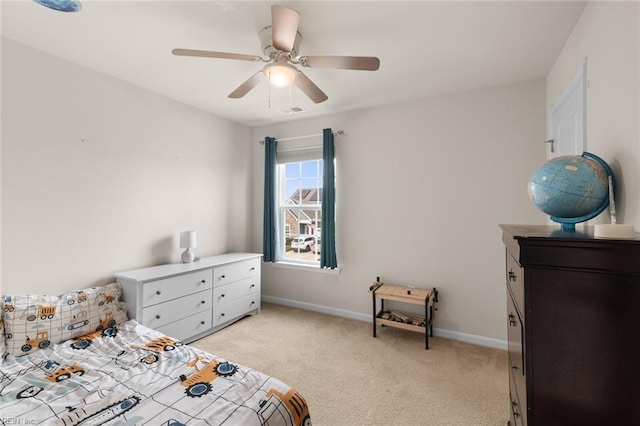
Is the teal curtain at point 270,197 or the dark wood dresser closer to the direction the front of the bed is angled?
the dark wood dresser

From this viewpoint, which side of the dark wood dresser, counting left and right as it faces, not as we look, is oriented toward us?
left

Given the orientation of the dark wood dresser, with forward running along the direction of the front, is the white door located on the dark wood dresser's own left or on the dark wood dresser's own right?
on the dark wood dresser's own right

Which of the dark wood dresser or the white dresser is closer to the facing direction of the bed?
the dark wood dresser

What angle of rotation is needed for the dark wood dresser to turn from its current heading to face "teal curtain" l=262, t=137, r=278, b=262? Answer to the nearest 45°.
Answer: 0° — it already faces it

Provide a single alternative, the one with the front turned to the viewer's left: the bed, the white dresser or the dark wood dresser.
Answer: the dark wood dresser

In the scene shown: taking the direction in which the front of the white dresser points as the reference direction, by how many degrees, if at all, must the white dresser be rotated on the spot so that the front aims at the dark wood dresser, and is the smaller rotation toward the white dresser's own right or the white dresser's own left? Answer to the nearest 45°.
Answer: approximately 45° to the white dresser's own right

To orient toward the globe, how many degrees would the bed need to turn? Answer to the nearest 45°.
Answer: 0° — it already faces it

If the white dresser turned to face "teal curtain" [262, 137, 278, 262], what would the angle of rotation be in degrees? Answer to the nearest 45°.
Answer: approximately 90° to its left

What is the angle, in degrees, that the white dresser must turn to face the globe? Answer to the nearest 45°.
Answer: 0° — it already faces it

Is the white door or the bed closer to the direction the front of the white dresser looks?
the white door

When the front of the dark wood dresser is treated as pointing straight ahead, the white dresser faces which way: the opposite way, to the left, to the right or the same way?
the opposite way

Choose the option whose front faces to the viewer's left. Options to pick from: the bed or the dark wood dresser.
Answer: the dark wood dresser

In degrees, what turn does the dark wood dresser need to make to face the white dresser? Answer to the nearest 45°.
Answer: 0° — it already faces it
